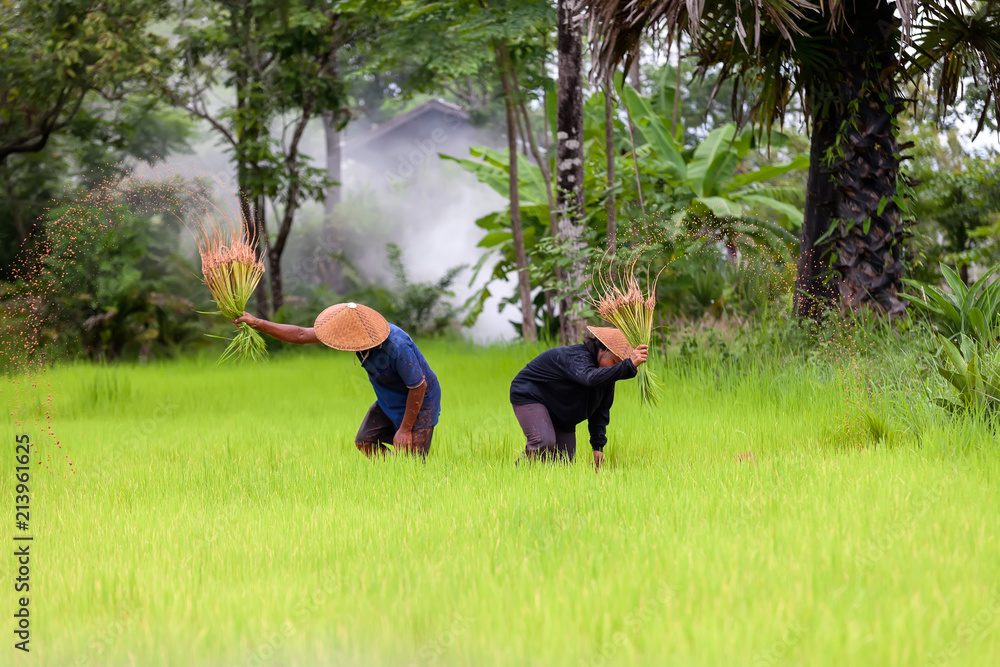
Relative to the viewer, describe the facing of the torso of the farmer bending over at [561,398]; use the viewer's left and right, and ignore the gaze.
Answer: facing to the right of the viewer

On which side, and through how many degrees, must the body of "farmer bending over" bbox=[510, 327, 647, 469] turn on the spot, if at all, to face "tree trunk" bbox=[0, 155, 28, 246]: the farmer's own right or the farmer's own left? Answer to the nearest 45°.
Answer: approximately 135° to the farmer's own left

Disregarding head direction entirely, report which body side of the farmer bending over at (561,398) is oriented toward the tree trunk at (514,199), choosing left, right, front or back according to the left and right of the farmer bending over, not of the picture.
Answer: left

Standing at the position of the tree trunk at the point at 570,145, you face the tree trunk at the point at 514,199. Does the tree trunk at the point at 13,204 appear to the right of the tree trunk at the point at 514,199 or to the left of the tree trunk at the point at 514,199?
left

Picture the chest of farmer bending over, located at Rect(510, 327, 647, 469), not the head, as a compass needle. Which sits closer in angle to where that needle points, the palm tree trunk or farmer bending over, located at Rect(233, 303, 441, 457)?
the palm tree trunk

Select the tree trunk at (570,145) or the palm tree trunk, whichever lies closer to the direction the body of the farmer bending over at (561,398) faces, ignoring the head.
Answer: the palm tree trunk

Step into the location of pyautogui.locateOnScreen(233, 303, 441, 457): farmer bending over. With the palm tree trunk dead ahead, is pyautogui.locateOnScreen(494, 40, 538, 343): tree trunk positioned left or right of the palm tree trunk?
left

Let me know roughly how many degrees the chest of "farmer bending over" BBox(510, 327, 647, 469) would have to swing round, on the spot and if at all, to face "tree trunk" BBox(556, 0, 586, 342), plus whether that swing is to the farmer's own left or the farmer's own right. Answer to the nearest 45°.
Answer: approximately 90° to the farmer's own left

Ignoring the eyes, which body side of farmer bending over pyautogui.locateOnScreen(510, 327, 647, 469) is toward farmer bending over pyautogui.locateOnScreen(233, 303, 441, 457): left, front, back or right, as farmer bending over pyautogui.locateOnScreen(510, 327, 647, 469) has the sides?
back
